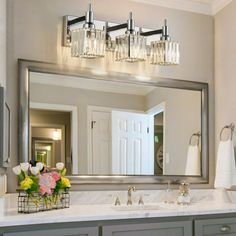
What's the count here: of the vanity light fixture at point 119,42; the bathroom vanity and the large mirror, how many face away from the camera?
0

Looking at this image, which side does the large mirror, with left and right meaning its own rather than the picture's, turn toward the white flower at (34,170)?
right

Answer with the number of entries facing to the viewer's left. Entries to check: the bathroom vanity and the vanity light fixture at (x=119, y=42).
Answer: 0

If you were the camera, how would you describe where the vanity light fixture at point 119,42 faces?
facing the viewer and to the right of the viewer

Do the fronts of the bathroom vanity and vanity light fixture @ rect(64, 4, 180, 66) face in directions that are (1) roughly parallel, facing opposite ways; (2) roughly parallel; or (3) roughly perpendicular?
roughly parallel

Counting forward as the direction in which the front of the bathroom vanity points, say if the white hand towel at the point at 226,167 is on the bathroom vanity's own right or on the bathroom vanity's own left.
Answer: on the bathroom vanity's own left

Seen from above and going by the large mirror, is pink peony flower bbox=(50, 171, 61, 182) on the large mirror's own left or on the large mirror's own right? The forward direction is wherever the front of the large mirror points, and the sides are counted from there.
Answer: on the large mirror's own right
